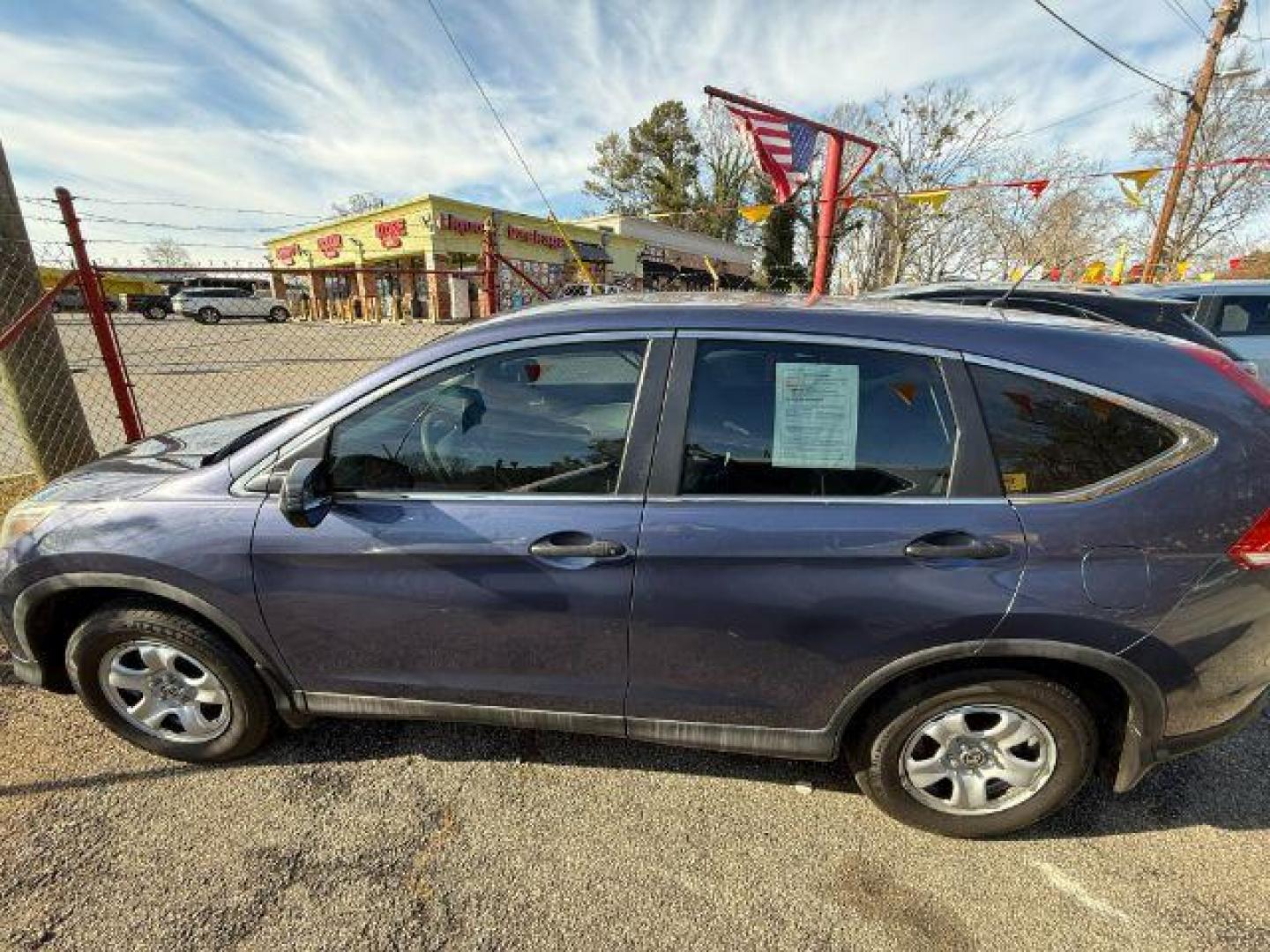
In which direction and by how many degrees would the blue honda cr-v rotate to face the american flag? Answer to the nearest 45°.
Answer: approximately 90° to its right

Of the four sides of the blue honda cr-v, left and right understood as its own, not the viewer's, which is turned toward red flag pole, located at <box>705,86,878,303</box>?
right

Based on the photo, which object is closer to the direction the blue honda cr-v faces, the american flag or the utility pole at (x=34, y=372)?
the utility pole

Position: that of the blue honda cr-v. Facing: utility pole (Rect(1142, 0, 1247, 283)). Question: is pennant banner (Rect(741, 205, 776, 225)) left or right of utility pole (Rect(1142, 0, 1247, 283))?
left

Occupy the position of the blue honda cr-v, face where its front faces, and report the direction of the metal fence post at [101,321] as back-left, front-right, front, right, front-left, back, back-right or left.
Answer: front-right

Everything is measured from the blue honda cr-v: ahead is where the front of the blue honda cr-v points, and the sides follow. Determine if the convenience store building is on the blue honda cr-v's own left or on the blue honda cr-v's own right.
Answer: on the blue honda cr-v's own right

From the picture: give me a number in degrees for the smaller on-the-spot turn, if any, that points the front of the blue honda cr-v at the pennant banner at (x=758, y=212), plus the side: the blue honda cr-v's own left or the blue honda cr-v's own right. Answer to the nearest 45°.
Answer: approximately 90° to the blue honda cr-v's own right

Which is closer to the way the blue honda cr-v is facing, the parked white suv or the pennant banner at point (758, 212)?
the parked white suv

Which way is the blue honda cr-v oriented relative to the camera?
to the viewer's left

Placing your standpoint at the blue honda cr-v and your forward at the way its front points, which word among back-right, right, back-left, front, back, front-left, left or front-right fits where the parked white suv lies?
front-right

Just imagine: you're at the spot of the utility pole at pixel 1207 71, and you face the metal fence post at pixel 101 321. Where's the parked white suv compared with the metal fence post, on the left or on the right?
right
